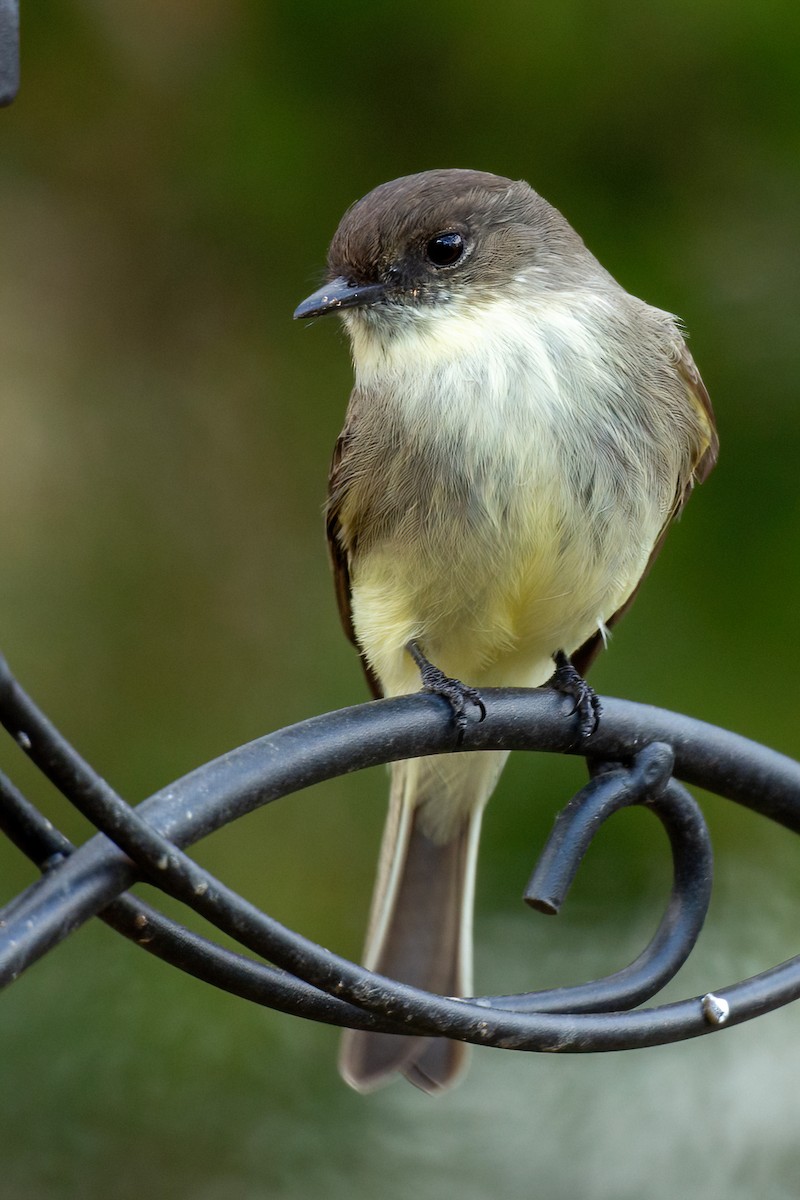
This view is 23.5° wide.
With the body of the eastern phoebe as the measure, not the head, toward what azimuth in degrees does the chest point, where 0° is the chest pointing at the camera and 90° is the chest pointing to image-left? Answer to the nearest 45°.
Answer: approximately 0°
